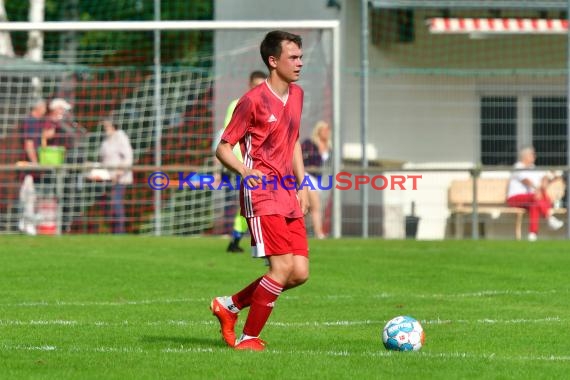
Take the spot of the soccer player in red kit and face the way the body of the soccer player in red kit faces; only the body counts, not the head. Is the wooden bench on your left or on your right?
on your left

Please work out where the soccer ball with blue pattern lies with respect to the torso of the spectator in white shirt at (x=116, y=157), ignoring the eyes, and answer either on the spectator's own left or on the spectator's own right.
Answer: on the spectator's own left

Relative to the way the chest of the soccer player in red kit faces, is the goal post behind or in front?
behind

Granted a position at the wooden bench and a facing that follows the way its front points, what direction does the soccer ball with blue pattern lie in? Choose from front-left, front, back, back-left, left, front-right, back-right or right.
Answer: front

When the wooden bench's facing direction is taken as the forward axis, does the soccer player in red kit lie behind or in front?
in front

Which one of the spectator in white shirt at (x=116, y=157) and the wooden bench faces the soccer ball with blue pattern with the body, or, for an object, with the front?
the wooden bench

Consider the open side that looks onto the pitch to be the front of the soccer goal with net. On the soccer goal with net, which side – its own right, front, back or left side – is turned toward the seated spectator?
left

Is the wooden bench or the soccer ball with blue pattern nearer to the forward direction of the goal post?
the soccer ball with blue pattern

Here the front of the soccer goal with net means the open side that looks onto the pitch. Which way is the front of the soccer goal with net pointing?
toward the camera

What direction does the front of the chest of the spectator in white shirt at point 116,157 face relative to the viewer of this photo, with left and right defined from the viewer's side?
facing to the left of the viewer
